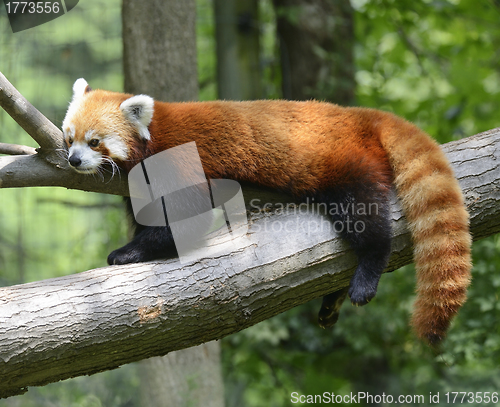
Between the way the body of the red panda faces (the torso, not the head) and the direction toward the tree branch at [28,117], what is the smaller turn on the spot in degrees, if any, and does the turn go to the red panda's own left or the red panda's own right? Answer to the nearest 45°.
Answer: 0° — it already faces it

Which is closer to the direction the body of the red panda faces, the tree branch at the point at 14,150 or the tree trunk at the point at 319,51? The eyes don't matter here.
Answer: the tree branch

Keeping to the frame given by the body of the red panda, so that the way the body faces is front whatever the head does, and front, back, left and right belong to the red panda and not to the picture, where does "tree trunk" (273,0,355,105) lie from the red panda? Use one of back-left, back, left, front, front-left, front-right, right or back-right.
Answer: right

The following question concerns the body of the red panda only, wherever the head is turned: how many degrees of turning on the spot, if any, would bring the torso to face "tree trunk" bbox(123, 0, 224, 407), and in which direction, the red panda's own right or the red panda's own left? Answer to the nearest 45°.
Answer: approximately 45° to the red panda's own right

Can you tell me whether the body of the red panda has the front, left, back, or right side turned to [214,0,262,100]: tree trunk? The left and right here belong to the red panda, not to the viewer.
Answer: right

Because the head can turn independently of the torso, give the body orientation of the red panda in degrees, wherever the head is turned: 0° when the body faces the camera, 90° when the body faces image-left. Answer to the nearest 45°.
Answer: approximately 90°

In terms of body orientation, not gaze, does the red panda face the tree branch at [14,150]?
yes

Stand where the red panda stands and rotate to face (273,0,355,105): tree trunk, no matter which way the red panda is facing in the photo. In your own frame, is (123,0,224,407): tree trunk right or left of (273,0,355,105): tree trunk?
left

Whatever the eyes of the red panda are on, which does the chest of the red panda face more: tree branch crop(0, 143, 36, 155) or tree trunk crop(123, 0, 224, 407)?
the tree branch
